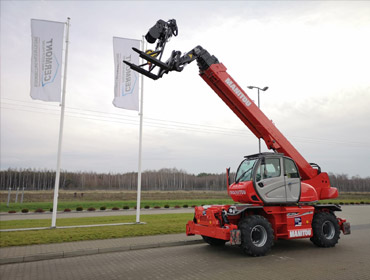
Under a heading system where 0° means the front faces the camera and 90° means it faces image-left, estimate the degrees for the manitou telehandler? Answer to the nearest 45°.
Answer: approximately 45°

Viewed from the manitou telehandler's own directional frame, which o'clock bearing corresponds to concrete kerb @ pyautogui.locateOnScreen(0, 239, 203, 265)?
The concrete kerb is roughly at 1 o'clock from the manitou telehandler.

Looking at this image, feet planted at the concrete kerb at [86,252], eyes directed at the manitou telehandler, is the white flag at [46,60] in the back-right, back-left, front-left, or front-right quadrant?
back-left

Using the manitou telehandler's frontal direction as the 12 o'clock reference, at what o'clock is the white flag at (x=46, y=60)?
The white flag is roughly at 2 o'clock from the manitou telehandler.

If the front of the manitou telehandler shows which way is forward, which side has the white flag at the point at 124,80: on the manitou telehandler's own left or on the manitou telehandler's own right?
on the manitou telehandler's own right
